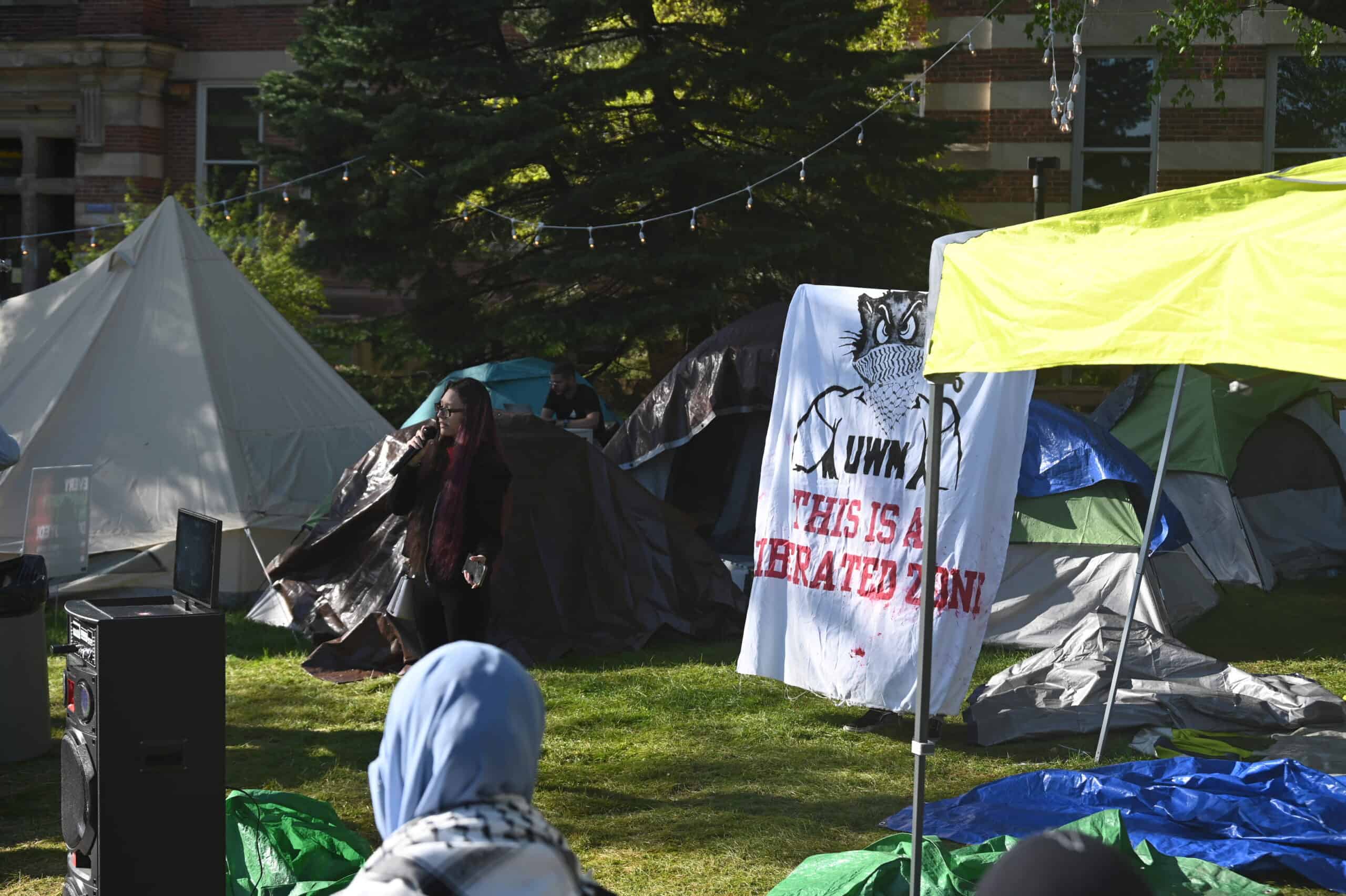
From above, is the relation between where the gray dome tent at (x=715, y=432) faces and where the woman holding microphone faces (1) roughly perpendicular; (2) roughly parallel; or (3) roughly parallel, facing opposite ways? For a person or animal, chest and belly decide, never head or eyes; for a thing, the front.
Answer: roughly parallel

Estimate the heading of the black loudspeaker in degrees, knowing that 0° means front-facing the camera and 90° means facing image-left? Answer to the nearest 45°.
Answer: approximately 90°

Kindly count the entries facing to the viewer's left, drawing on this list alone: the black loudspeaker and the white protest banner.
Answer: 1

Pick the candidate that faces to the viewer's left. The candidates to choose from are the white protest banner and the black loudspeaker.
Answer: the black loudspeaker

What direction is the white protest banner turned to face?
toward the camera

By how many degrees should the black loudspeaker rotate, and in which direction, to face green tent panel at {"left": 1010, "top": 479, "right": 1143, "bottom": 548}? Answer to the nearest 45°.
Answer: approximately 135° to its right

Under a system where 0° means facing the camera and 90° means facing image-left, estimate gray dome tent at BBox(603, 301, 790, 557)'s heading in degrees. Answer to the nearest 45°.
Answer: approximately 45°

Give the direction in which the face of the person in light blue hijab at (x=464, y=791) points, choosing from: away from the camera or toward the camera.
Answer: away from the camera

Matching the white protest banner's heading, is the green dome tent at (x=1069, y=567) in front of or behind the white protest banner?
behind

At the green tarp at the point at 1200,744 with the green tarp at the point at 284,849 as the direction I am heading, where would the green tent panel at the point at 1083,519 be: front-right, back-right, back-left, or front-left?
back-right

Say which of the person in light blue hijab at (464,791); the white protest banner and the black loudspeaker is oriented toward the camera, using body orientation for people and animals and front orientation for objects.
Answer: the white protest banner

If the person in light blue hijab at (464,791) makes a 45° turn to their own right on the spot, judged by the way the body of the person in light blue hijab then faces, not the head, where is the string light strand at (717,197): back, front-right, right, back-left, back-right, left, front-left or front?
front
